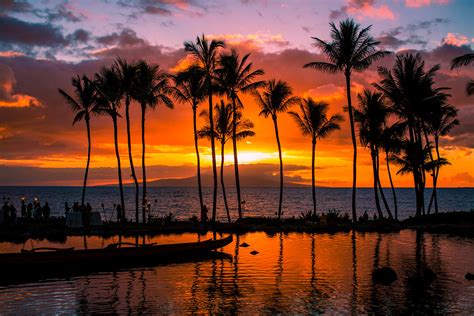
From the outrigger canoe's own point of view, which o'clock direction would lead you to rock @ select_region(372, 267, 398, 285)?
The rock is roughly at 1 o'clock from the outrigger canoe.

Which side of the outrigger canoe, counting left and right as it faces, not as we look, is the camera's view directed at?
right
